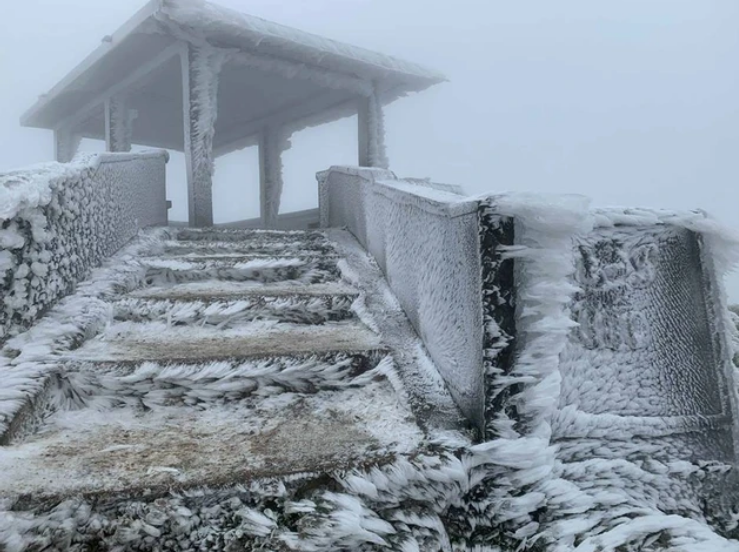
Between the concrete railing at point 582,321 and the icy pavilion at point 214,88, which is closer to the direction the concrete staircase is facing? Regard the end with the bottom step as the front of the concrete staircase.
the concrete railing

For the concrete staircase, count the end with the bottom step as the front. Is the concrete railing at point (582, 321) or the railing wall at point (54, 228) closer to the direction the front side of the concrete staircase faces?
the concrete railing

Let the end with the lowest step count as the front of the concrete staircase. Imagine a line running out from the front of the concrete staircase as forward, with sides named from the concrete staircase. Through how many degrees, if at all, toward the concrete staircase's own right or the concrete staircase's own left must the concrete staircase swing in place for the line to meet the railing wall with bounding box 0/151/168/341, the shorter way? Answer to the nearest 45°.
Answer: approximately 135° to the concrete staircase's own right

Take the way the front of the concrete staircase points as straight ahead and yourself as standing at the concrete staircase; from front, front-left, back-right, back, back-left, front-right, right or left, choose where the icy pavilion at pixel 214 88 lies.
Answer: back

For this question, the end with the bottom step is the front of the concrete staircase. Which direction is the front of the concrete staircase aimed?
toward the camera
